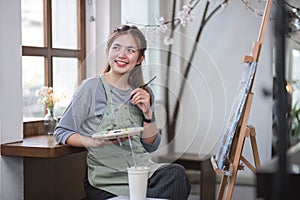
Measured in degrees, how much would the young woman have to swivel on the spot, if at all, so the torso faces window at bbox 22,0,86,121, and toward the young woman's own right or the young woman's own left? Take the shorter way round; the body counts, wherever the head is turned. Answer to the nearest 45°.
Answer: approximately 180°

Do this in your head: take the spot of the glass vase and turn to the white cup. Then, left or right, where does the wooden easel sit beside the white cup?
left

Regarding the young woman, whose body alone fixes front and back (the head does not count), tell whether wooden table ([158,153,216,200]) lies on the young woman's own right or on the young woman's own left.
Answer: on the young woman's own left

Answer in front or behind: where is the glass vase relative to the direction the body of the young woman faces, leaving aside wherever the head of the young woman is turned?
behind

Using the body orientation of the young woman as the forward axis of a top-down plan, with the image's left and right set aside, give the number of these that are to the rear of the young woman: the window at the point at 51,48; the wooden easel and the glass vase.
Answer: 2
